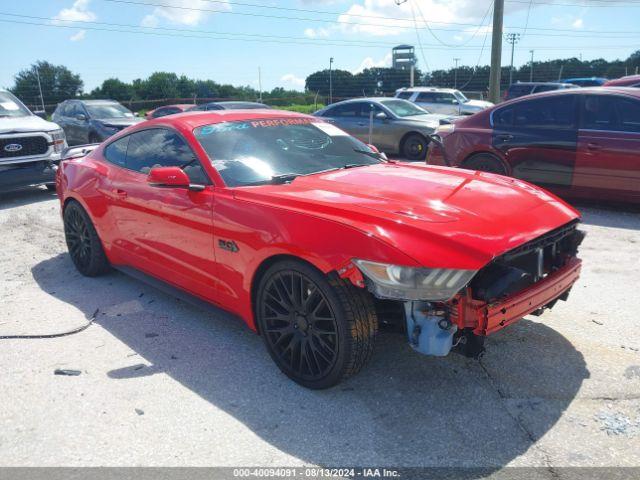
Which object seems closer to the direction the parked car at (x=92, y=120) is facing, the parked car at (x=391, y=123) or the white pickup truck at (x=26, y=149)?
the parked car

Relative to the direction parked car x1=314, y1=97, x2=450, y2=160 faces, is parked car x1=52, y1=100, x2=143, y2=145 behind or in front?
behind

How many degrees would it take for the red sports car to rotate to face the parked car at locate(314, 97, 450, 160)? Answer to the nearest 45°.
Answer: approximately 135° to its left

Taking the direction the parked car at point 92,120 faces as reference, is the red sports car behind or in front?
in front

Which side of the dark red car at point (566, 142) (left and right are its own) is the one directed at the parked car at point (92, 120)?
back

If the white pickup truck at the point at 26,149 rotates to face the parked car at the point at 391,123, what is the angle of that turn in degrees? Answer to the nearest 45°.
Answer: approximately 45° to its left

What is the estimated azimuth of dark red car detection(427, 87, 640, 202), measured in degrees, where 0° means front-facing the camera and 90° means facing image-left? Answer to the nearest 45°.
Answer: approximately 270°

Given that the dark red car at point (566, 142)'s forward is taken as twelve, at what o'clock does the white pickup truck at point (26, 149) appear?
The white pickup truck is roughly at 6 o'clock from the dark red car.
